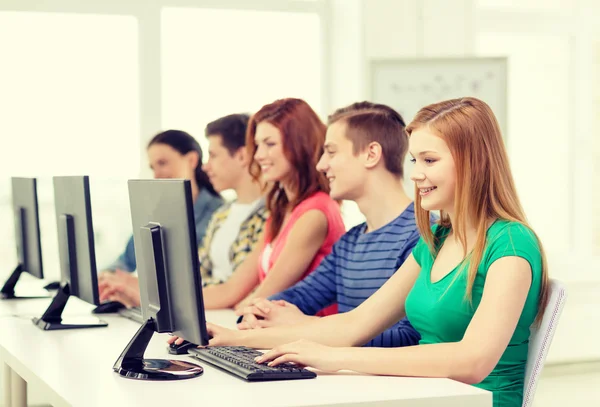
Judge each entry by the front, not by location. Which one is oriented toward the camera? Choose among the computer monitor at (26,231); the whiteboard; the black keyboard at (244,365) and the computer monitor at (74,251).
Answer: the whiteboard

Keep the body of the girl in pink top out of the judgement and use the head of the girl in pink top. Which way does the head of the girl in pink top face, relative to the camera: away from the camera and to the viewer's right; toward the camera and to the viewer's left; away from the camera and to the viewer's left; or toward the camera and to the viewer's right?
toward the camera and to the viewer's left

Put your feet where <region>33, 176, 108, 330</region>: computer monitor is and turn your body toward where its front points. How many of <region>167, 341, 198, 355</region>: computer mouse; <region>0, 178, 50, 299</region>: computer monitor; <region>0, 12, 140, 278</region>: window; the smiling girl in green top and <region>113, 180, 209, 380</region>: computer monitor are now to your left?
2

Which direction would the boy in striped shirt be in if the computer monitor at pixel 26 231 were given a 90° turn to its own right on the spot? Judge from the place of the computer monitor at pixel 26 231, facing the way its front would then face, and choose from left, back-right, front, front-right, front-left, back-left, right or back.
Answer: front-left

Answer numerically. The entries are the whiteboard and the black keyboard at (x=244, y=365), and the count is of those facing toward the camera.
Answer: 1

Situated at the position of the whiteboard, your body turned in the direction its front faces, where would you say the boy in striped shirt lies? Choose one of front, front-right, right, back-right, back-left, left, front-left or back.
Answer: front

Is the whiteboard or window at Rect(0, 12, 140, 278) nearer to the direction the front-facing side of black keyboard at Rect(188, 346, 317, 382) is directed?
the whiteboard

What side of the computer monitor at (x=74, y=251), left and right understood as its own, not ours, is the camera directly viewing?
right

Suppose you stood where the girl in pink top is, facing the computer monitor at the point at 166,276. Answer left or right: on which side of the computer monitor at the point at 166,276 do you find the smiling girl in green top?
left

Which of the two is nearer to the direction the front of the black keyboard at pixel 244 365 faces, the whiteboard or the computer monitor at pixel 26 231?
the whiteboard

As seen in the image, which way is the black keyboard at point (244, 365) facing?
to the viewer's right

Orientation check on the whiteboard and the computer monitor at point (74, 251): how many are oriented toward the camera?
1

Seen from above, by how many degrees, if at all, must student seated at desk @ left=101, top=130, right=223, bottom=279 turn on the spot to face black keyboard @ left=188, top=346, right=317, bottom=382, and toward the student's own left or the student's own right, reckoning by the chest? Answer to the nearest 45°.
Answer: approximately 45° to the student's own left

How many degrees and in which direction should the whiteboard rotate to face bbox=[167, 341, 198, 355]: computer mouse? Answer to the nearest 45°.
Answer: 0° — it already faces it

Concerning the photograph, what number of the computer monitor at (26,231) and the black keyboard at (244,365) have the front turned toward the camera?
0

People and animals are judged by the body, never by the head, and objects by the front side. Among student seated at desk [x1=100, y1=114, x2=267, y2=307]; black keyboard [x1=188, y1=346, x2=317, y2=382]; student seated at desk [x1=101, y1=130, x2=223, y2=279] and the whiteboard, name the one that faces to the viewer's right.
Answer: the black keyboard

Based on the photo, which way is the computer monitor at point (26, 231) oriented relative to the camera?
to the viewer's right

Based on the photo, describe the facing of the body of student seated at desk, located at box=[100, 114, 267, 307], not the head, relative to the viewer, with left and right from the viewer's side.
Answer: facing the viewer and to the left of the viewer

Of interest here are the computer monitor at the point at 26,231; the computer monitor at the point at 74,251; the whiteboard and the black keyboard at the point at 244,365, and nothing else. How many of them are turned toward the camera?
1
